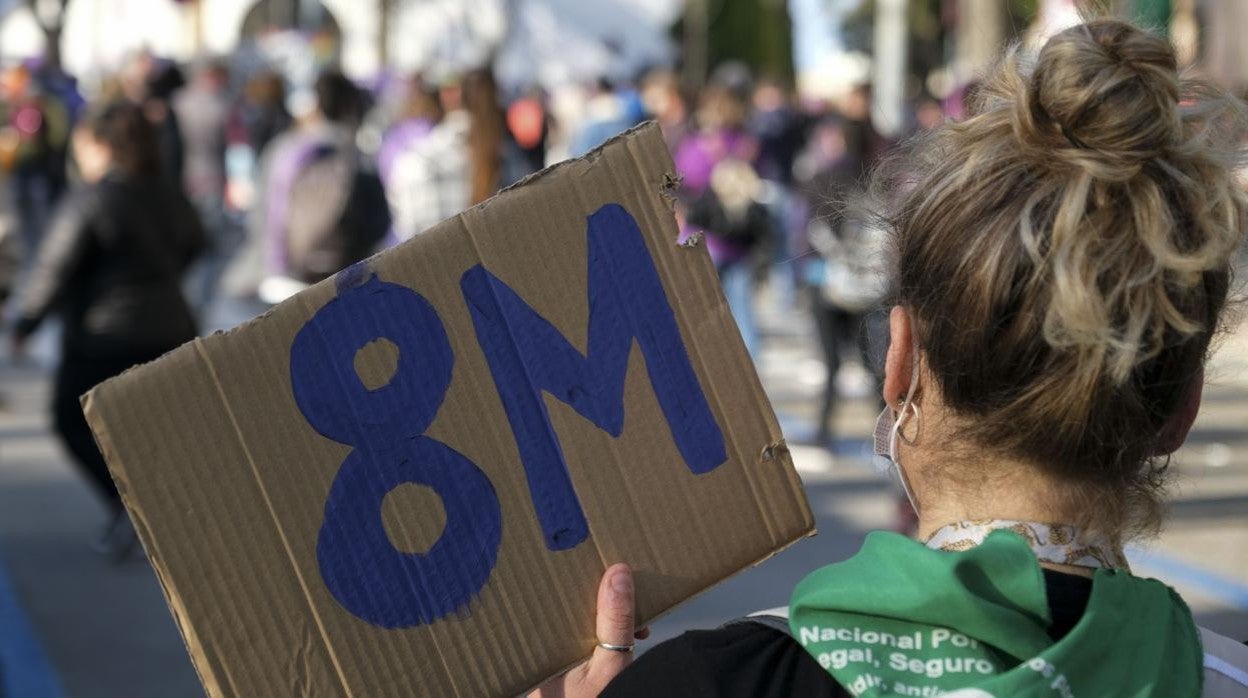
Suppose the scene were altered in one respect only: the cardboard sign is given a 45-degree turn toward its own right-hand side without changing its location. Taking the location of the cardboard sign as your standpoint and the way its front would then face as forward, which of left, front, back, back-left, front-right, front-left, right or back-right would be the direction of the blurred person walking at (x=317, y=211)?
back-right

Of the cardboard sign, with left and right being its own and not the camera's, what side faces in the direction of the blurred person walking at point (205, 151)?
back

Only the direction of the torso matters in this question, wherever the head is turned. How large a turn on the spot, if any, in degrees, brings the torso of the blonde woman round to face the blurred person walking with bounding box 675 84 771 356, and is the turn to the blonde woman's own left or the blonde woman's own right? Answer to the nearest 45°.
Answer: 0° — they already face them

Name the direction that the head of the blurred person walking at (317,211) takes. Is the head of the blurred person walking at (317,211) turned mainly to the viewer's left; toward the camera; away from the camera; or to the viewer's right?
away from the camera

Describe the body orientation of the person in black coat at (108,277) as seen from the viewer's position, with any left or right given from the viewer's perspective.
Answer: facing away from the viewer and to the left of the viewer

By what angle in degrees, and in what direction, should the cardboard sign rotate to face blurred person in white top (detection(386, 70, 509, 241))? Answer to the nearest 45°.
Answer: approximately 180°

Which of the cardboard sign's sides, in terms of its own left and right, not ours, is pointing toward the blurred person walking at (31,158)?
back

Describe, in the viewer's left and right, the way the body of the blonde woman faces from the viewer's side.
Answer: facing away from the viewer

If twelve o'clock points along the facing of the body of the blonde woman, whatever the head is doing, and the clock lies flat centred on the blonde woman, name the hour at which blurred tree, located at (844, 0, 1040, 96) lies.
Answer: The blurred tree is roughly at 12 o'clock from the blonde woman.

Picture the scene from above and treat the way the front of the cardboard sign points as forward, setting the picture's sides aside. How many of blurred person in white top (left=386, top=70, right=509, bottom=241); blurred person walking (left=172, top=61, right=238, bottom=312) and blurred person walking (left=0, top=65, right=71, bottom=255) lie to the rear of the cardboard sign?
3

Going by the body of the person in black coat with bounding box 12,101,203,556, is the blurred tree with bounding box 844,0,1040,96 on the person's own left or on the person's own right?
on the person's own right
